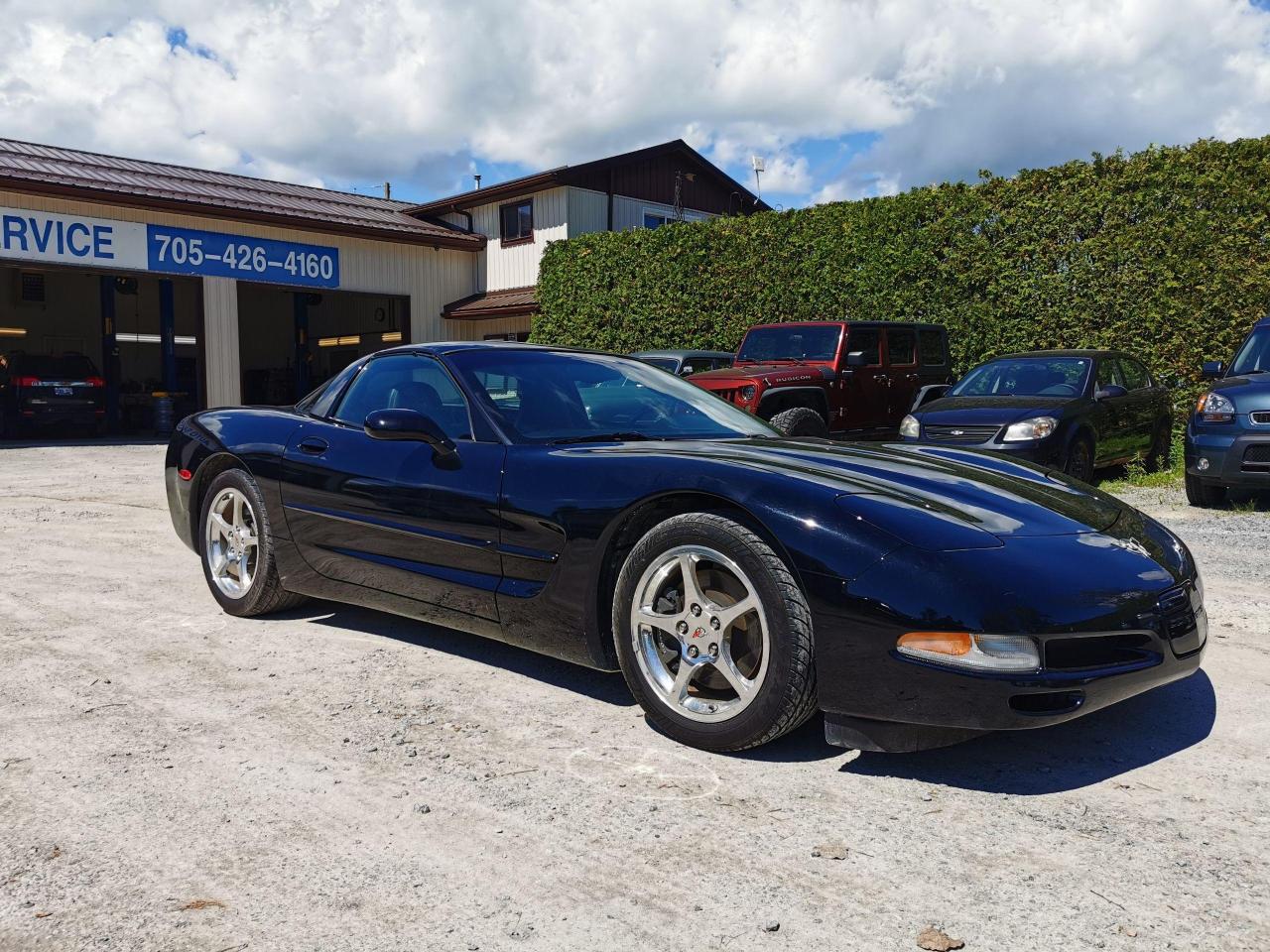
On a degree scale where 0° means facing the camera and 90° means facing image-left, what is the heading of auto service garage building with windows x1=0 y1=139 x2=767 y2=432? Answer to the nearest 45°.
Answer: approximately 315°

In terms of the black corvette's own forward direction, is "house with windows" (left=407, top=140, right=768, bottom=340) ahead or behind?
behind

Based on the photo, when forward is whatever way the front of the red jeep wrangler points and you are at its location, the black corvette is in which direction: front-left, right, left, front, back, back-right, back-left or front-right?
front-left

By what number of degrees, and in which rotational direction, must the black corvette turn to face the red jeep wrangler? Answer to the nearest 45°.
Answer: approximately 135° to its left

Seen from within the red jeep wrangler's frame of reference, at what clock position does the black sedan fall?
The black sedan is roughly at 9 o'clock from the red jeep wrangler.

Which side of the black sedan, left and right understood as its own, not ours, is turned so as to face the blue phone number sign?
right

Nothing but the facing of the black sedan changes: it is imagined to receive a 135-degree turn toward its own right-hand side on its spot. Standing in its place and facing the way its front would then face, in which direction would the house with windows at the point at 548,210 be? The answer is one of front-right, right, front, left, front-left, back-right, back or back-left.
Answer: front-left

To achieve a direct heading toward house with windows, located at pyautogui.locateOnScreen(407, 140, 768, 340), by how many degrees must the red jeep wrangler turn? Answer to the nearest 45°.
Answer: approximately 90° to its right

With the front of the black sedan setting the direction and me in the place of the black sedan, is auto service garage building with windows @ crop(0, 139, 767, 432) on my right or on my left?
on my right

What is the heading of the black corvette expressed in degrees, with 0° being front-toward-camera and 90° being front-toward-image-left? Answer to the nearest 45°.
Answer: approximately 315°

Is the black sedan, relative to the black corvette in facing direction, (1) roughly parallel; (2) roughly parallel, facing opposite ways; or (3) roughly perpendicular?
roughly perpendicular
